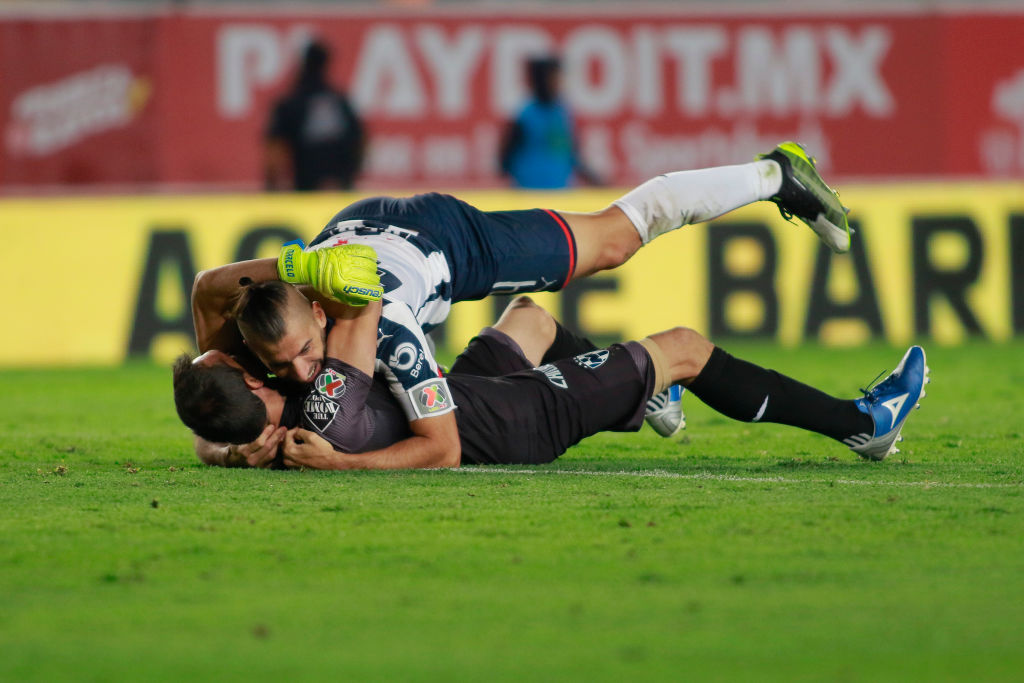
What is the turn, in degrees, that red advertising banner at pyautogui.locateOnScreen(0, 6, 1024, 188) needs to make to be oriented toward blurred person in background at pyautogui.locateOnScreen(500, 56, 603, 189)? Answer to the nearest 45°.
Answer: approximately 45° to its right

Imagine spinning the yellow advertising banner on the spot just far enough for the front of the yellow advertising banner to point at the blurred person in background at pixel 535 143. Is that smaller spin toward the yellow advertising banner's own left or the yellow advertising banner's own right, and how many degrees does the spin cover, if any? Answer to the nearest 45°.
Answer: approximately 135° to the yellow advertising banner's own right

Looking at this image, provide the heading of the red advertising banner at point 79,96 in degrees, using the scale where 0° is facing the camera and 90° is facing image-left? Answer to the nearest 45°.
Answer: approximately 0°

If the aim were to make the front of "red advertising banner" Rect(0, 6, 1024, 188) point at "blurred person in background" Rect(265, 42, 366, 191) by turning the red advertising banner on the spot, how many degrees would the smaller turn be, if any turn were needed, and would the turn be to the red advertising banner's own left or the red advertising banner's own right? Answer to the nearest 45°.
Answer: approximately 45° to the red advertising banner's own right

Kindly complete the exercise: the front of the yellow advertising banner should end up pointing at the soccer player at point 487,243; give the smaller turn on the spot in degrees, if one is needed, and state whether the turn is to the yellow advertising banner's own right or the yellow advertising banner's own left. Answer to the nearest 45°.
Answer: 0° — it already faces them

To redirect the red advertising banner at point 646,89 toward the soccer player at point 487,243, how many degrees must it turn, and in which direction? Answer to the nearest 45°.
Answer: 0° — it already faces them

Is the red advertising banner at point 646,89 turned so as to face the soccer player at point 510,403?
yes

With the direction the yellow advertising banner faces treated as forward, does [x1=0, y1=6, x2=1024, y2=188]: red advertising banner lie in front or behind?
behind
